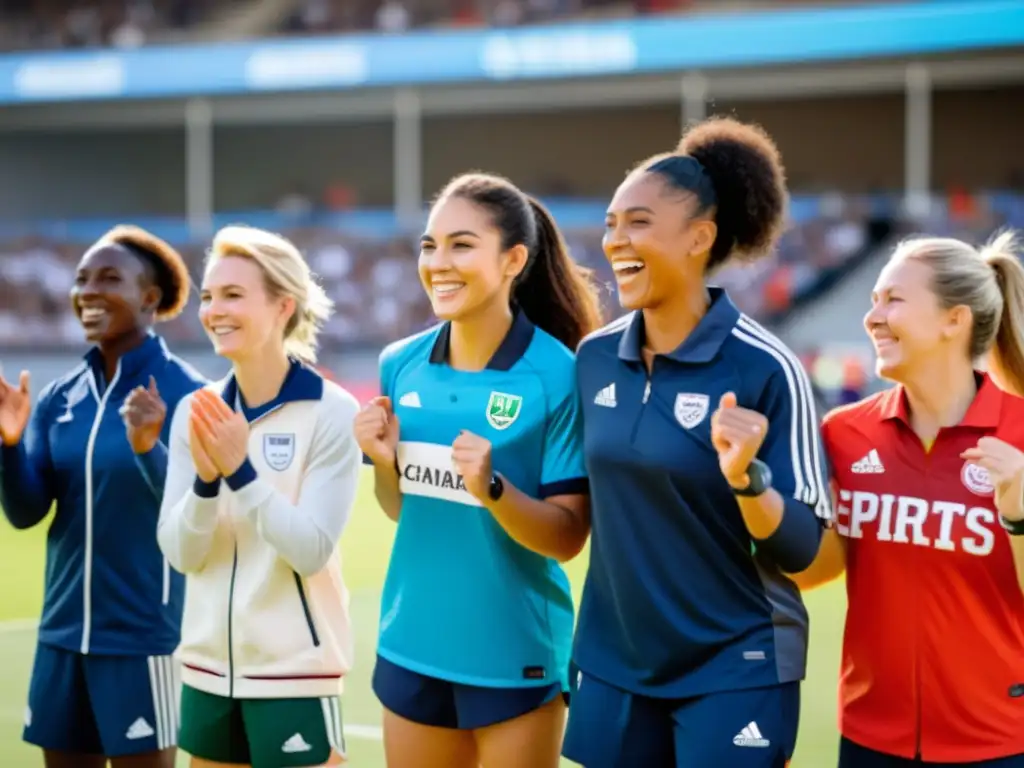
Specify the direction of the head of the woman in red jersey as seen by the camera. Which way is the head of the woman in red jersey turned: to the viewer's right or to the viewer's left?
to the viewer's left

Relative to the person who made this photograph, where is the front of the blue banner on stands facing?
facing the viewer

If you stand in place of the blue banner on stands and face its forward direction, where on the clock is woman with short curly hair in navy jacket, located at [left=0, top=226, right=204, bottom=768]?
The woman with short curly hair in navy jacket is roughly at 12 o'clock from the blue banner on stands.

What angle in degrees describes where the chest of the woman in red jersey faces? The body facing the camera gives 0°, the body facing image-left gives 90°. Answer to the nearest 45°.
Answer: approximately 45°

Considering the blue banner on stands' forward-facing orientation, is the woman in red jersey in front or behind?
in front

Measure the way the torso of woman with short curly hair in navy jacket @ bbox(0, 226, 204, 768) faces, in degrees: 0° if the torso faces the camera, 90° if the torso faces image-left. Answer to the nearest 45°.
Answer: approximately 45°

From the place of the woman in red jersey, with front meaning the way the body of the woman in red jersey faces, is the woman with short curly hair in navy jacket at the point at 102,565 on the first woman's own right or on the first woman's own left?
on the first woman's own right

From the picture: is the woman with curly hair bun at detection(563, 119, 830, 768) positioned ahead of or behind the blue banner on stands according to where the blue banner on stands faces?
ahead

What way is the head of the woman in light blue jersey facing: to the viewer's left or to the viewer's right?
to the viewer's left

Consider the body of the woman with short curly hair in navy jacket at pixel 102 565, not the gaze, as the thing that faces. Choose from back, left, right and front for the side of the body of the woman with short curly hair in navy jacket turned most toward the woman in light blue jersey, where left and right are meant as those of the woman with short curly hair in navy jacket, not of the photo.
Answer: left

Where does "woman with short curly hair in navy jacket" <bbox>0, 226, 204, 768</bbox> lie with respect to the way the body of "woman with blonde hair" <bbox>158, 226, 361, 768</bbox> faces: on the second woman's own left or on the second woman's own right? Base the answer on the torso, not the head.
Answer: on the second woman's own right

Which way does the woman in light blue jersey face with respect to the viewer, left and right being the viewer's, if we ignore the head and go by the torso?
facing the viewer and to the left of the viewer

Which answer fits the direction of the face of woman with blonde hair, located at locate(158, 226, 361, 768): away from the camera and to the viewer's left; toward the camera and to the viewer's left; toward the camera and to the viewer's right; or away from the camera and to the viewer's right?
toward the camera and to the viewer's left

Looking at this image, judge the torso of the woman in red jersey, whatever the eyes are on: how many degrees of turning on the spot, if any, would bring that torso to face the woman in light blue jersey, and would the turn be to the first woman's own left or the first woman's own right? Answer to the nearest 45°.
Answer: approximately 45° to the first woman's own right
